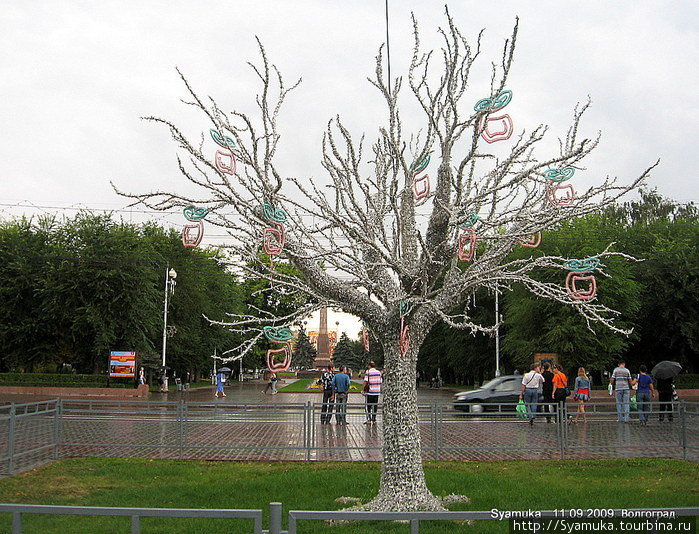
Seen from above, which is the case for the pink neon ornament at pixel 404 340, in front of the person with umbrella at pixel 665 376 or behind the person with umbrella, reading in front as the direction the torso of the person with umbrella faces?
behind

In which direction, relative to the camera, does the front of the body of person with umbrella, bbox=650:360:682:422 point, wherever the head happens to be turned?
away from the camera

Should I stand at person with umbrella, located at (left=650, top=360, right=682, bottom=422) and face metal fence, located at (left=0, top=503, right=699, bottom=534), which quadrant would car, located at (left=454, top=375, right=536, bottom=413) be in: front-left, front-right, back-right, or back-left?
back-right

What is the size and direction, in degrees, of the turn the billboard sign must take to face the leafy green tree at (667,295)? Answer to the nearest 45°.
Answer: approximately 90° to its left

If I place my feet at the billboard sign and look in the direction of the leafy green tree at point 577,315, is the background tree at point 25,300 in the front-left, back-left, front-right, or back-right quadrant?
back-left

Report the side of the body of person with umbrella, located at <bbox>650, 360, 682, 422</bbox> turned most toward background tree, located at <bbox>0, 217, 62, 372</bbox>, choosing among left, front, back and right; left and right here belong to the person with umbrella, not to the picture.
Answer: left

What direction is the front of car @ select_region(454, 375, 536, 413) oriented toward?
to the viewer's left

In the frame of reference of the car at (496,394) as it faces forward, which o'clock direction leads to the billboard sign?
The billboard sign is roughly at 1 o'clock from the car.

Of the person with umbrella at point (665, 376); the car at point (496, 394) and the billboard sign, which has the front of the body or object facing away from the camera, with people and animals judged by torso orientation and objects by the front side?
the person with umbrella

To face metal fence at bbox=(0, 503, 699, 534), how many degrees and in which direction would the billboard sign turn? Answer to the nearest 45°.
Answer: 0° — it already faces it
